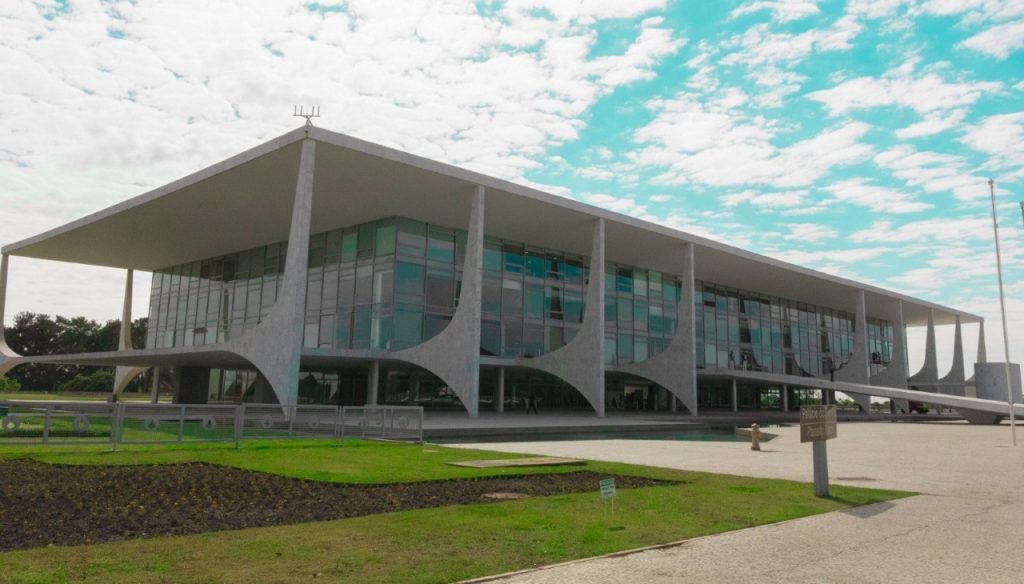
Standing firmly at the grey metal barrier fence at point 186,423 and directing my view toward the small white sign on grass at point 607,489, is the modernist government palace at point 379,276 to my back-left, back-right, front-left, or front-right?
back-left

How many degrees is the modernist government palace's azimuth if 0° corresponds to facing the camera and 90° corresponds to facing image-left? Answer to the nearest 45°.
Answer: approximately 315°

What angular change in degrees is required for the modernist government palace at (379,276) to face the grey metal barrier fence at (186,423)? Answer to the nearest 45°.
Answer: approximately 45° to its right

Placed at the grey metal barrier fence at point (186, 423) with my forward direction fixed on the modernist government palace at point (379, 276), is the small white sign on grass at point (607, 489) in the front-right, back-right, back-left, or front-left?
back-right

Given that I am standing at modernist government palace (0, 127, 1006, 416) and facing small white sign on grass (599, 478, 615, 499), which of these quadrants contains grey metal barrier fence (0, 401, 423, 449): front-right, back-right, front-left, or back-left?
front-right

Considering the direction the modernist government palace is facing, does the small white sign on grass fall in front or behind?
in front

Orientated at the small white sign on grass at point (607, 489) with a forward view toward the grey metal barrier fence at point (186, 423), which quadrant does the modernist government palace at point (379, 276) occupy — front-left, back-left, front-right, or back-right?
front-right
